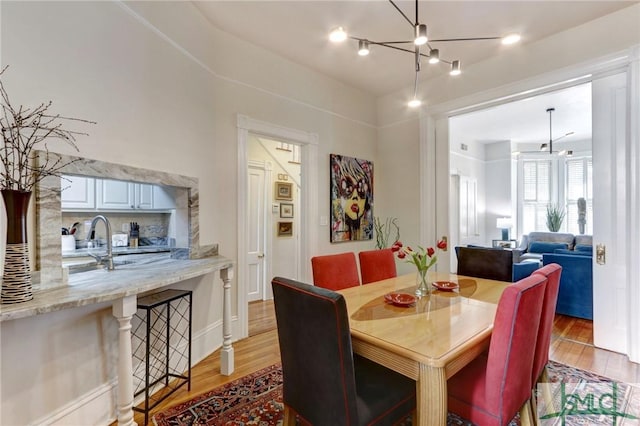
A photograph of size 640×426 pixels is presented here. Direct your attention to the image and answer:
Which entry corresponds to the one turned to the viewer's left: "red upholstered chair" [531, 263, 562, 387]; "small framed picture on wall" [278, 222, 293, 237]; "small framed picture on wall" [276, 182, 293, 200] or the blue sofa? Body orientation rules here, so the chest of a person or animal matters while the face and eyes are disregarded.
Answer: the red upholstered chair

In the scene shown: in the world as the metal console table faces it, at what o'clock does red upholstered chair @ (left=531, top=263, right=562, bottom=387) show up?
The red upholstered chair is roughly at 12 o'clock from the metal console table.

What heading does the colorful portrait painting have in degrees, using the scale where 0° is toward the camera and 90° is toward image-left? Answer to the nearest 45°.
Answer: approximately 315°

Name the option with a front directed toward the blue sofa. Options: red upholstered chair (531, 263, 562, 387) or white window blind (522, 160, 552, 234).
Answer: the white window blind

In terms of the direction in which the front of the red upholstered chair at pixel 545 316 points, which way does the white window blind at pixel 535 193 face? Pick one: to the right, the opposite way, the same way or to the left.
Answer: to the left

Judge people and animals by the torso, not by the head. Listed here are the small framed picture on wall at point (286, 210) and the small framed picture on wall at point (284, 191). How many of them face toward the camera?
2

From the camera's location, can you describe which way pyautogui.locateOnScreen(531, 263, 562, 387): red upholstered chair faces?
facing to the left of the viewer

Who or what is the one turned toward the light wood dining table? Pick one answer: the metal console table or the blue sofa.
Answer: the metal console table

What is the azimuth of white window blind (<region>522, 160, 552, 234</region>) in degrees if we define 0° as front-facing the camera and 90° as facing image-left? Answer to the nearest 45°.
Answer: approximately 0°

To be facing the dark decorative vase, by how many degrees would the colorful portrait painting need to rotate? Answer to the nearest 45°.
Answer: approximately 90° to its right
